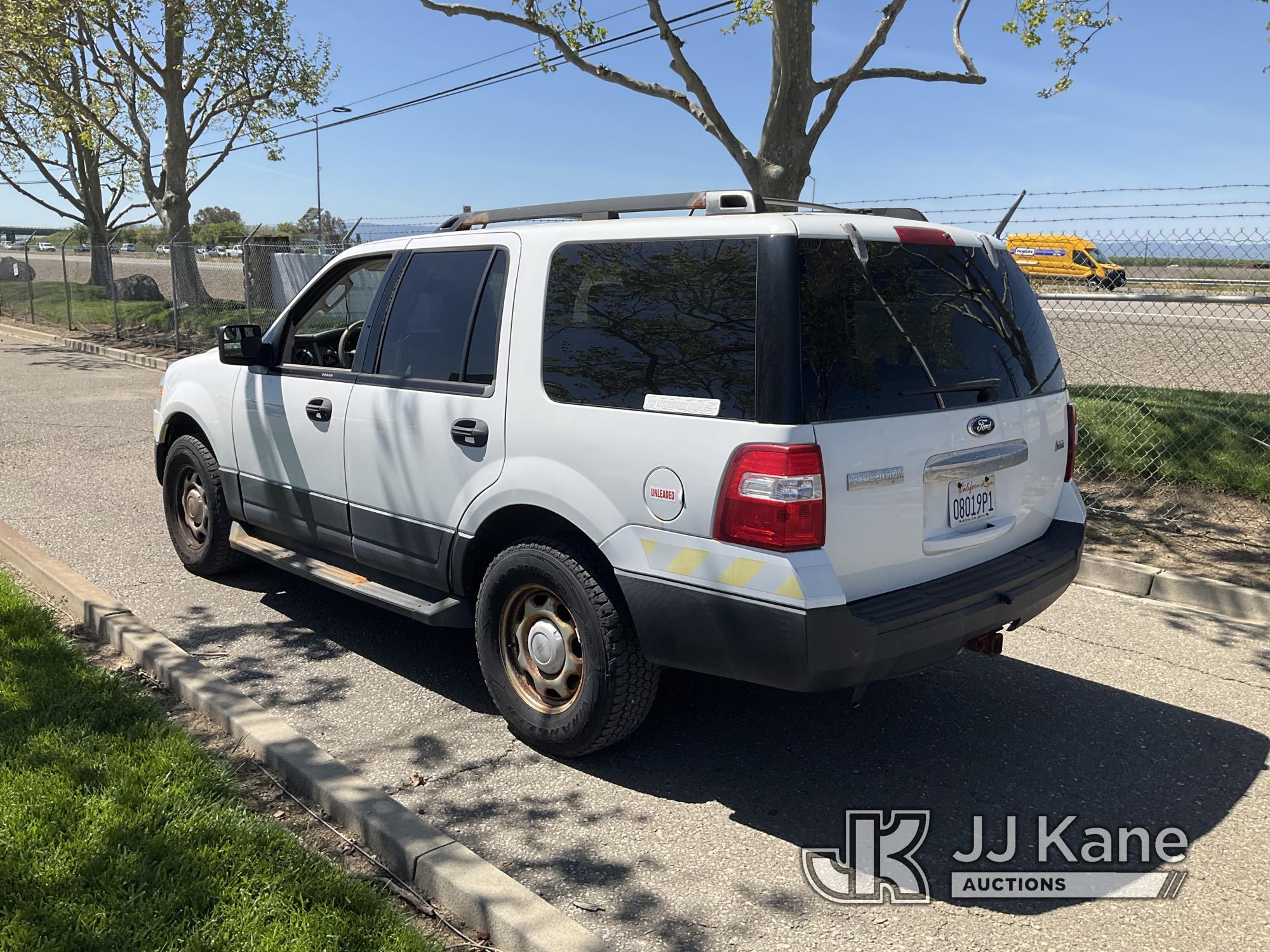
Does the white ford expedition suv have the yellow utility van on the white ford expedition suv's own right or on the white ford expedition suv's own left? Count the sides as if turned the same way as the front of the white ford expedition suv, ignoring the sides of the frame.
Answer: on the white ford expedition suv's own right

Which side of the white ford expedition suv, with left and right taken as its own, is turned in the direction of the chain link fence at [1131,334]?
right

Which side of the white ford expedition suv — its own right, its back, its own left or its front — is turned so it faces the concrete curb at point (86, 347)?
front

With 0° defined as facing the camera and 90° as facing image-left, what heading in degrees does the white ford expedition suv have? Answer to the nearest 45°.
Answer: approximately 135°

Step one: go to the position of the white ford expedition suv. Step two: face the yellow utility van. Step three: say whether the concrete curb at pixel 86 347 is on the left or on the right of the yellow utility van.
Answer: left

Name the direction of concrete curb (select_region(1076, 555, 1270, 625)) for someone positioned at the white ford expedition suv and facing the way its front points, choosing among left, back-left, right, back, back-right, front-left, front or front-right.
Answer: right
